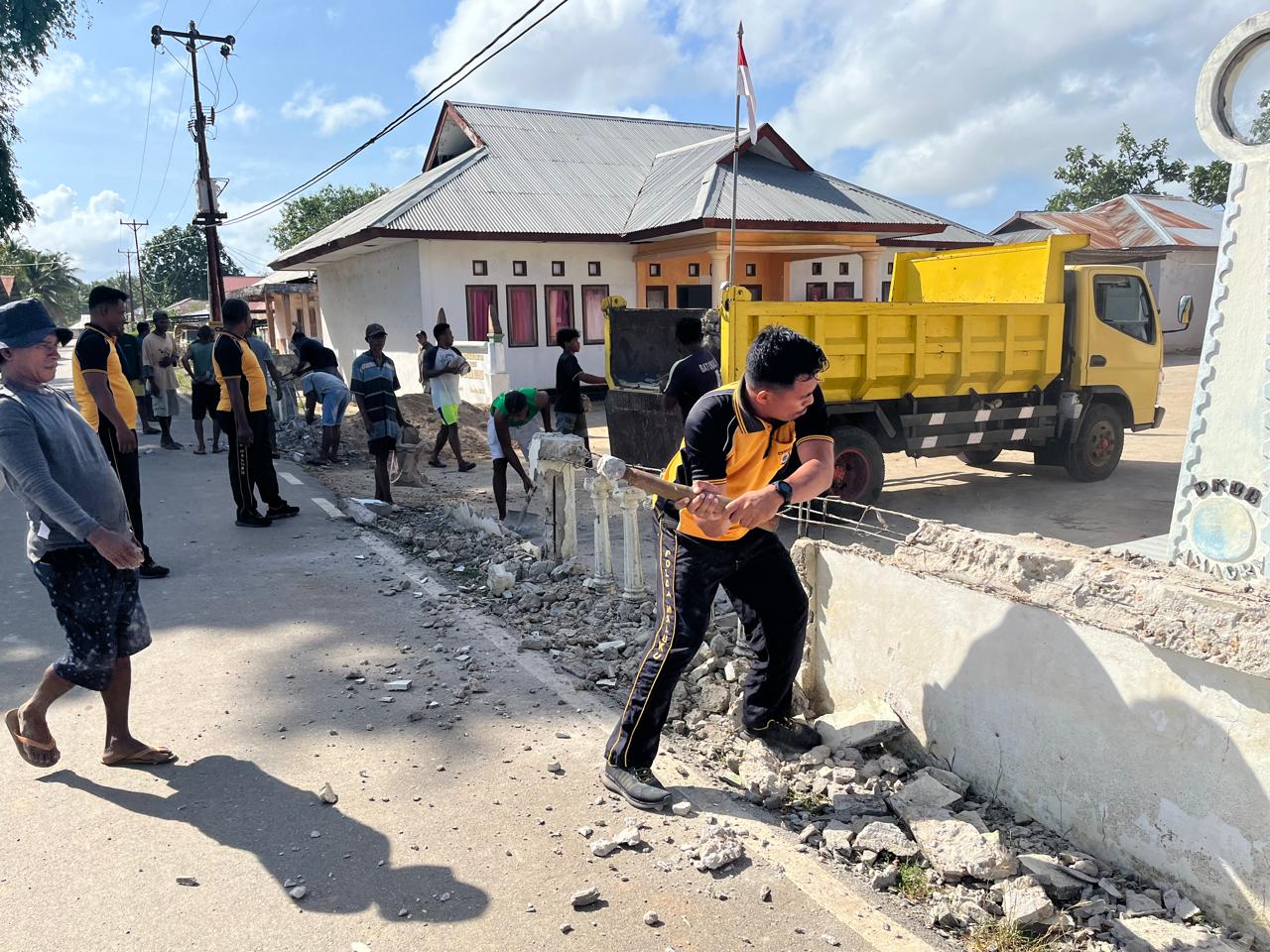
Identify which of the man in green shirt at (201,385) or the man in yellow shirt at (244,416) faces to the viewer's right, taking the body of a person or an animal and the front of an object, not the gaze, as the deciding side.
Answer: the man in yellow shirt

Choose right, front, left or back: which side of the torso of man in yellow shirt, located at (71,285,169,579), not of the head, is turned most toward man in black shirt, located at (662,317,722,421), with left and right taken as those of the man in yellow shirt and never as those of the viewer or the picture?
front

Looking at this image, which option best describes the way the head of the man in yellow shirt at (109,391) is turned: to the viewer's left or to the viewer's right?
to the viewer's right

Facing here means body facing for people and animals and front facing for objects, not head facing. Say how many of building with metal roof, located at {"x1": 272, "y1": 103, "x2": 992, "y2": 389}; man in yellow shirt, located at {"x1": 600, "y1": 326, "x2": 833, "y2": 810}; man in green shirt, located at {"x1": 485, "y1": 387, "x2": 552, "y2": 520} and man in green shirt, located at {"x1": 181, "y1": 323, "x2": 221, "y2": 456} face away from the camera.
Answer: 1

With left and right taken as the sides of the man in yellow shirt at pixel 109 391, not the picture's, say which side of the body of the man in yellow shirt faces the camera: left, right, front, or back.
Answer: right

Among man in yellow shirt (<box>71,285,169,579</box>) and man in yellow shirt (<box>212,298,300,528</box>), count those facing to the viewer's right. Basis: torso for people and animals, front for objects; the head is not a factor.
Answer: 2

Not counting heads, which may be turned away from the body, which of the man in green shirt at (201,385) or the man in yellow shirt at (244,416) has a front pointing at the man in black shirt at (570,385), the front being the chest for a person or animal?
the man in yellow shirt

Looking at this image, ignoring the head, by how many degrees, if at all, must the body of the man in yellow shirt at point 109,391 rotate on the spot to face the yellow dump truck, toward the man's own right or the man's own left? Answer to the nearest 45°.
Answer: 0° — they already face it

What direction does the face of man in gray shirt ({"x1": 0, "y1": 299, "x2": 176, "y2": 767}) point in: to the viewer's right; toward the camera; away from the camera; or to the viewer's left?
to the viewer's right

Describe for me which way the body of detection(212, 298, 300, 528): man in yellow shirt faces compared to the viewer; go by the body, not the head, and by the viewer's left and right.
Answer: facing to the right of the viewer

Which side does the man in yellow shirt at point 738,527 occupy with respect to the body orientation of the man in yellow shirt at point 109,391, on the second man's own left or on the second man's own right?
on the second man's own right

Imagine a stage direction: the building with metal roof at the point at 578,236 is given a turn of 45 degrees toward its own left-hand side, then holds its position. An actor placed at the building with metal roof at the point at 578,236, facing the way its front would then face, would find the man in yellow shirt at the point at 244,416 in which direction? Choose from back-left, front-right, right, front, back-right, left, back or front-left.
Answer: right
